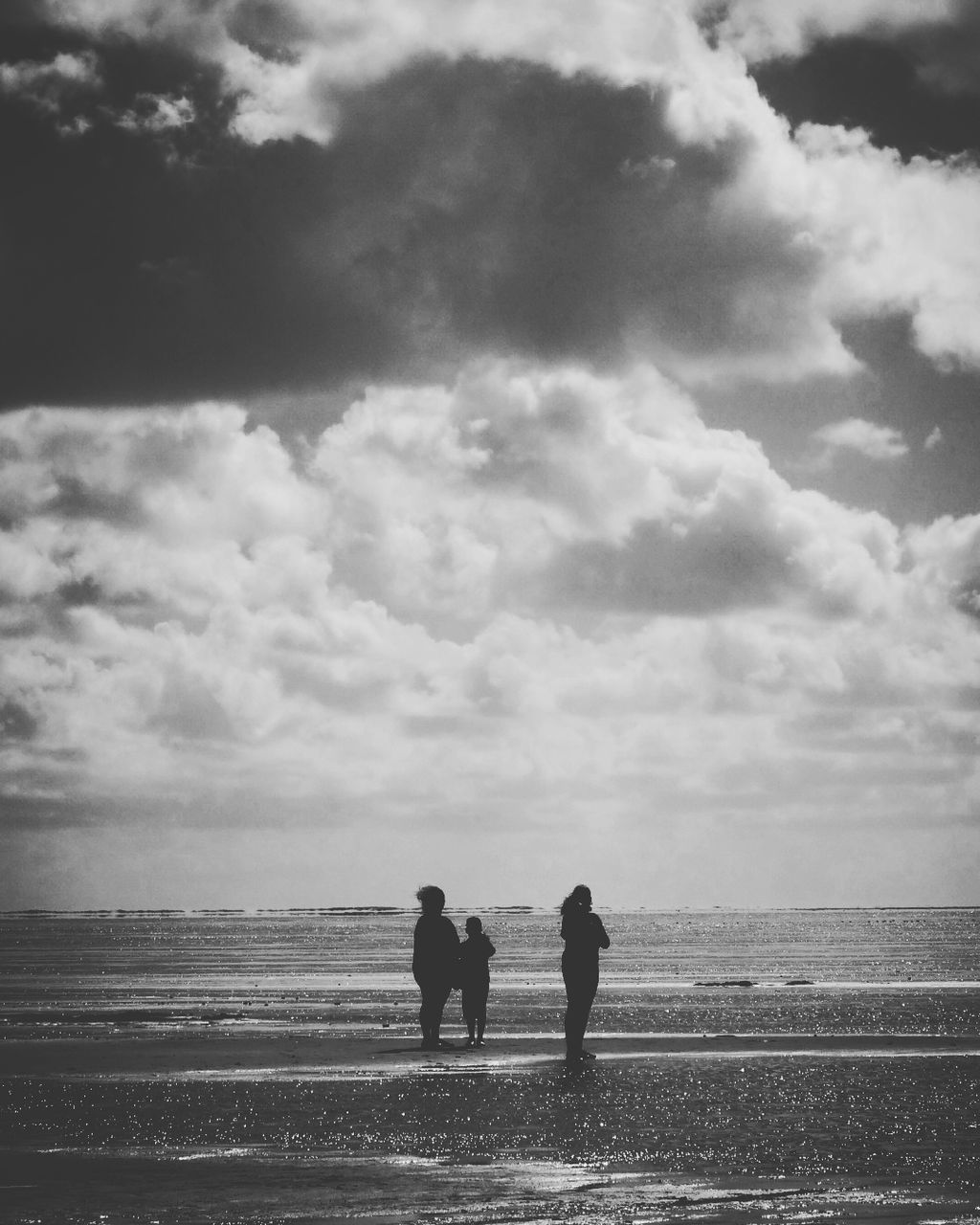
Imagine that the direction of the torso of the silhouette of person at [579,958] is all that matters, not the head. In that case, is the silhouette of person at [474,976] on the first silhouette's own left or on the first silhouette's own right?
on the first silhouette's own left

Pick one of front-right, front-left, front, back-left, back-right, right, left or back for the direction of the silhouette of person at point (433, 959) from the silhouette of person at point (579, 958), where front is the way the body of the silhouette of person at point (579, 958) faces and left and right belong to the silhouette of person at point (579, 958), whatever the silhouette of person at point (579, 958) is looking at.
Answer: back-left

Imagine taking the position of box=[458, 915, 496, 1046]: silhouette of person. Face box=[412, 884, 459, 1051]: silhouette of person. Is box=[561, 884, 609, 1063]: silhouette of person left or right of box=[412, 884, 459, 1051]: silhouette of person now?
left
